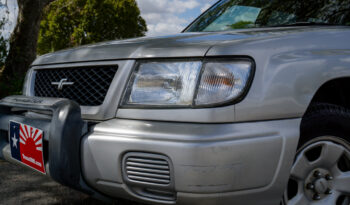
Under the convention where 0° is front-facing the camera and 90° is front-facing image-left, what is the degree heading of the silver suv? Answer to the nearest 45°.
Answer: approximately 45°

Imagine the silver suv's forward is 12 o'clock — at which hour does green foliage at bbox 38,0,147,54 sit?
The green foliage is roughly at 4 o'clock from the silver suv.
